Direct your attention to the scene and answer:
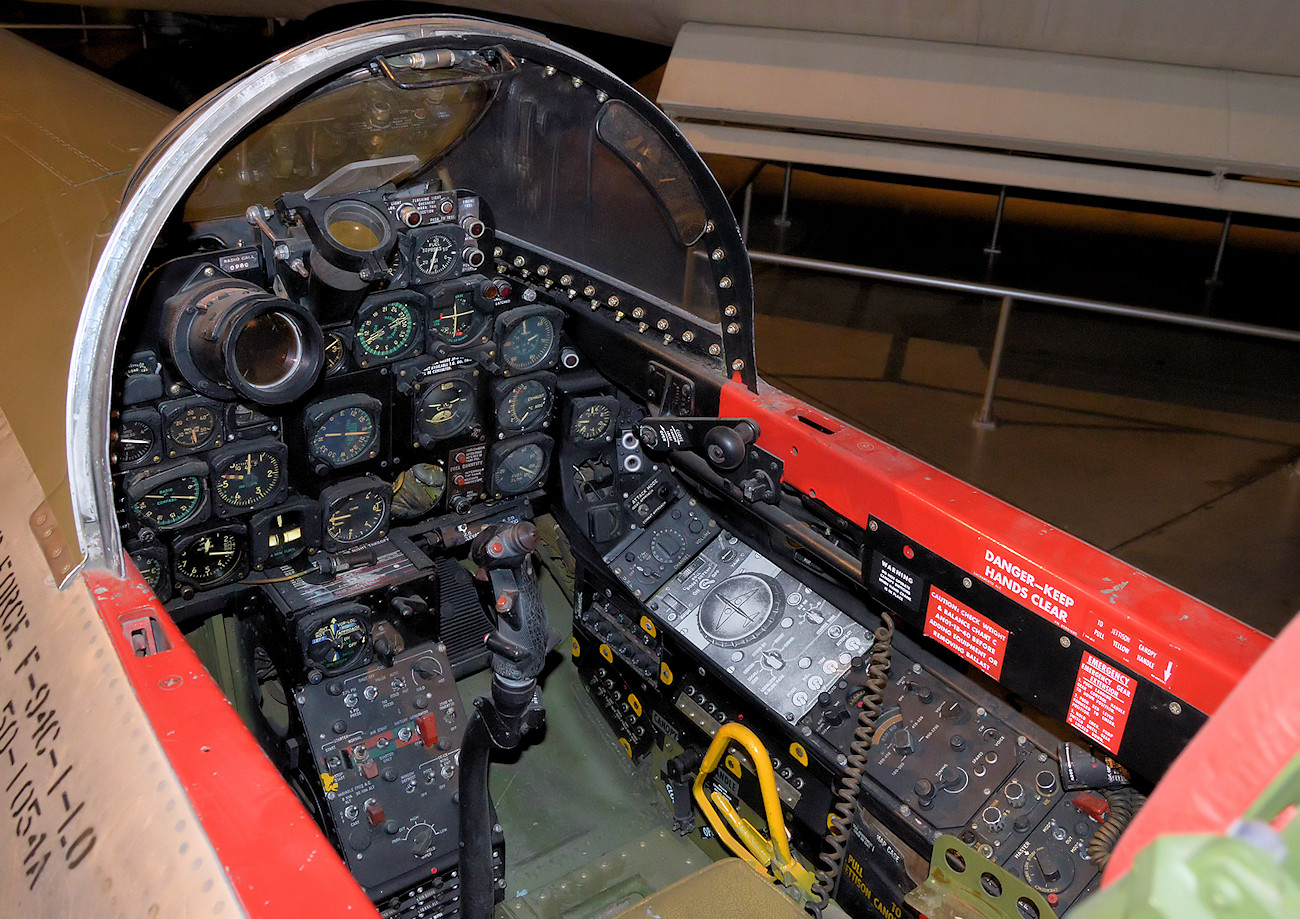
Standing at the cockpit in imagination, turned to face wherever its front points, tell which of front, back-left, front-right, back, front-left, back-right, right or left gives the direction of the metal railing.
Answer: right

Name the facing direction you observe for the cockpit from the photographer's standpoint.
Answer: facing away from the viewer and to the left of the viewer
